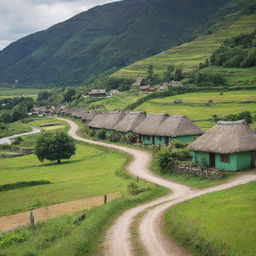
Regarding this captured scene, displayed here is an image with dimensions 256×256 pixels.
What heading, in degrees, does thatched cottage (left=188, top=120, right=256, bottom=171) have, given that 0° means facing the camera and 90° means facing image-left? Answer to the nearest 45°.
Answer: approximately 45°
